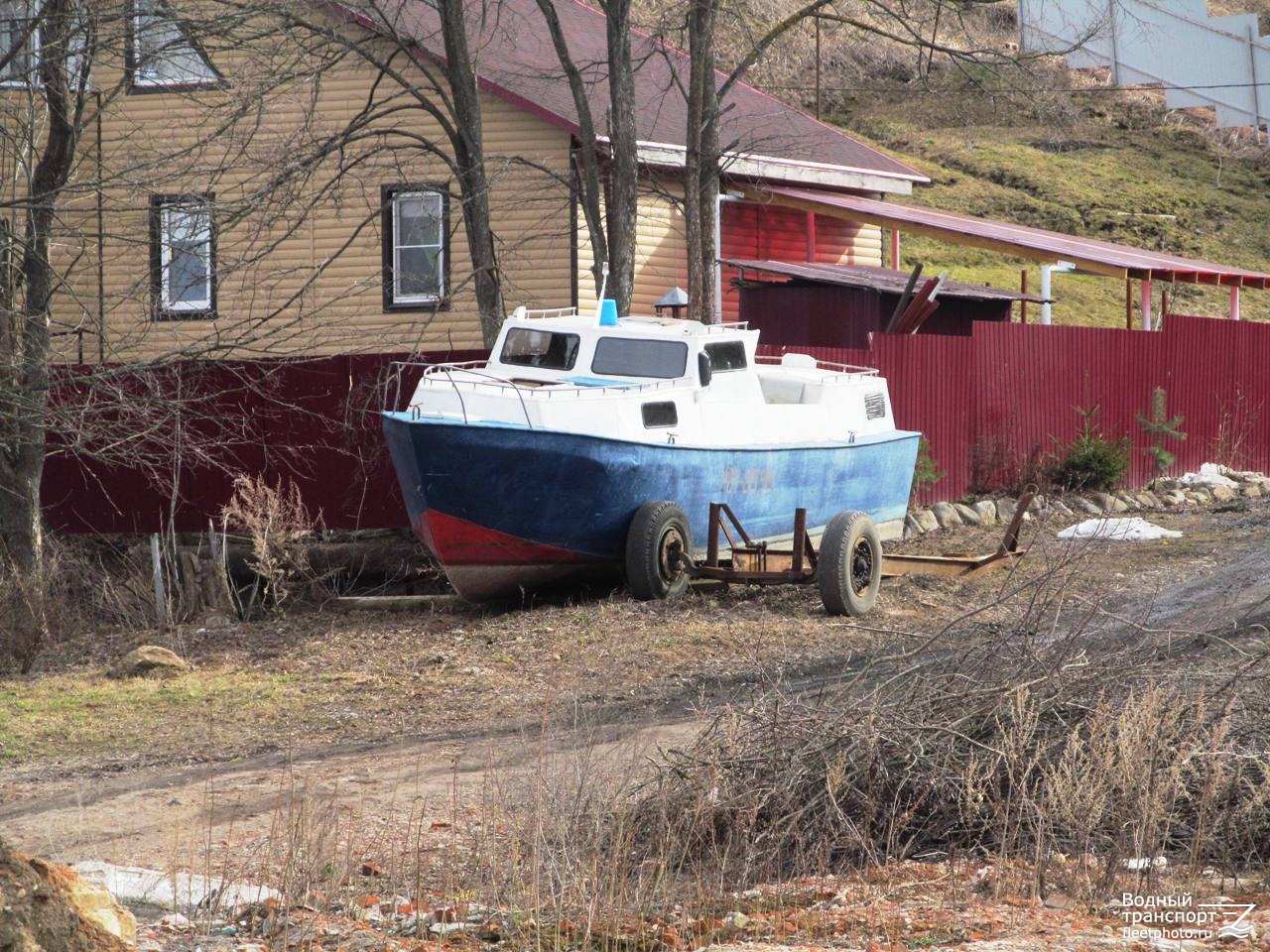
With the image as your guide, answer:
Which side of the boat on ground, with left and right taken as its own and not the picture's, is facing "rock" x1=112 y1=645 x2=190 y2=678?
front

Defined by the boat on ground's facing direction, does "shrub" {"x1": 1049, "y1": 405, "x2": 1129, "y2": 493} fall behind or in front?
behind

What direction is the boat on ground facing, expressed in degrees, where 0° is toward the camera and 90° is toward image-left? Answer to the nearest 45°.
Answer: approximately 45°

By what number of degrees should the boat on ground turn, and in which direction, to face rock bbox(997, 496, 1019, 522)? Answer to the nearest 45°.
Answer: approximately 180°

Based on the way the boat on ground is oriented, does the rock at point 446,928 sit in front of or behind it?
in front

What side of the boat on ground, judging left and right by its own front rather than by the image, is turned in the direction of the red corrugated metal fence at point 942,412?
back

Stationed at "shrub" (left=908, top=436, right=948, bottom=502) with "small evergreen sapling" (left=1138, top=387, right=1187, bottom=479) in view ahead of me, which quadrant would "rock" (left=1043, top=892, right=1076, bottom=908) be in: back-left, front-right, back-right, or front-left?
back-right

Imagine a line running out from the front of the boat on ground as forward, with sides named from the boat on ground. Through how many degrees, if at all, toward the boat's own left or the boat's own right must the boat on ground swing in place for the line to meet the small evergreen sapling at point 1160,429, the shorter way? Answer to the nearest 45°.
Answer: approximately 180°

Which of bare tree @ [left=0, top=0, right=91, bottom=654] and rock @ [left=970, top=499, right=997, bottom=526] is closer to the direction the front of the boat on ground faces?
the bare tree

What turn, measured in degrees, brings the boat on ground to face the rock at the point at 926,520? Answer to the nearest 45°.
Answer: approximately 180°

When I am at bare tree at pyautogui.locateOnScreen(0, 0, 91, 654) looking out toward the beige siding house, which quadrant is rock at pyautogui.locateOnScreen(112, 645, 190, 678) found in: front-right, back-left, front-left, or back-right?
back-right
